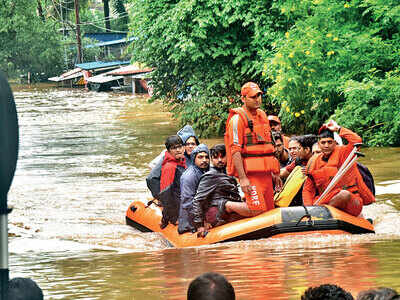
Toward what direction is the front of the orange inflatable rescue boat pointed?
to the viewer's left

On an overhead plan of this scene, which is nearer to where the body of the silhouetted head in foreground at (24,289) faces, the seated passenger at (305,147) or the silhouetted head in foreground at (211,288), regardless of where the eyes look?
the seated passenger

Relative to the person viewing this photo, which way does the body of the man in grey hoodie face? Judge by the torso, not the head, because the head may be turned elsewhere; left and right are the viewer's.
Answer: facing the viewer and to the right of the viewer

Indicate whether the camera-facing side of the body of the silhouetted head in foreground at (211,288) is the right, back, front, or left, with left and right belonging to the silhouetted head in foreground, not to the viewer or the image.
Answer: back

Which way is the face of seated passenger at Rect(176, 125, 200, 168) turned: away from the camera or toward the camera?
toward the camera

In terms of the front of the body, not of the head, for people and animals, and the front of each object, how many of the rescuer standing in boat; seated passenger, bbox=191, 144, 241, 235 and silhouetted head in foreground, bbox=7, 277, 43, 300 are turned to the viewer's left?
0

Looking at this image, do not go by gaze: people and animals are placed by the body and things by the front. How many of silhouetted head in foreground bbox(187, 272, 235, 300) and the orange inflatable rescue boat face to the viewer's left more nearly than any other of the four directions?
1

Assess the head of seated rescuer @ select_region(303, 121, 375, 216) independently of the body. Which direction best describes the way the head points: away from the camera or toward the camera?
toward the camera

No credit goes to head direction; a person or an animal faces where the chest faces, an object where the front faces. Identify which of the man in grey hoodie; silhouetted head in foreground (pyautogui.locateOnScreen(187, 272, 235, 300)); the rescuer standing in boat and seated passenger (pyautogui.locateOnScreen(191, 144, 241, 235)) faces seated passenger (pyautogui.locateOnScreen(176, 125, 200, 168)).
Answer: the silhouetted head in foreground

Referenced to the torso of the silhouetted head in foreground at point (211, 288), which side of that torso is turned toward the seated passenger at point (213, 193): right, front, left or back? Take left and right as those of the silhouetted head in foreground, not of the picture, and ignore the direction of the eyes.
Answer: front

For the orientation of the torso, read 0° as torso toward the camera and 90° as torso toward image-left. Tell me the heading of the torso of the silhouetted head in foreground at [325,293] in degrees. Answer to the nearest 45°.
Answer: approximately 180°

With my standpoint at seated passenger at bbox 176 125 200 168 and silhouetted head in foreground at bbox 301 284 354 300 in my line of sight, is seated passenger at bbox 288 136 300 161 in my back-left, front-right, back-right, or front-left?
front-left

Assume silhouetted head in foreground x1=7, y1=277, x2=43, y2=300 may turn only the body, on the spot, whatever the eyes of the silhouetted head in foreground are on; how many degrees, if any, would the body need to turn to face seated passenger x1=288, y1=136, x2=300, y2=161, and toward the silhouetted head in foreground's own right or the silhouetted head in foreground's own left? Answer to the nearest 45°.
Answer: approximately 45° to the silhouetted head in foreground's own right

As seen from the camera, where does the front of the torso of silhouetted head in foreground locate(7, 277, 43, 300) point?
away from the camera

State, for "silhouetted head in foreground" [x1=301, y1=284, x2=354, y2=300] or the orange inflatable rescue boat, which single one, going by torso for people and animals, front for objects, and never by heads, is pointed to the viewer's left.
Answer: the orange inflatable rescue boat
